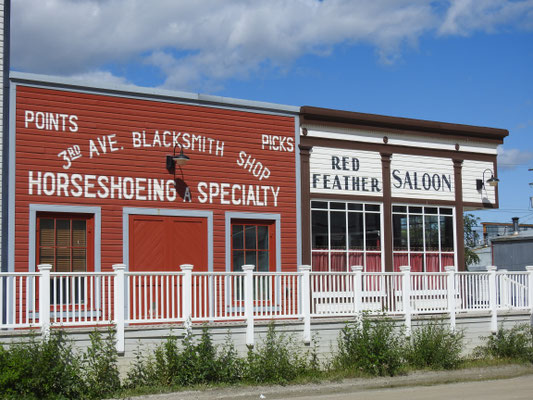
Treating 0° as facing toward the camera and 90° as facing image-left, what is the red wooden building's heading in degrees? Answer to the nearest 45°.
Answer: approximately 0°

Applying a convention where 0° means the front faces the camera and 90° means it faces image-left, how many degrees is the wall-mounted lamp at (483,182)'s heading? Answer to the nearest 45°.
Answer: approximately 315°

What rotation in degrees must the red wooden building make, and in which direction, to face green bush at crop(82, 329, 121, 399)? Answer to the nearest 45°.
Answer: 0° — it already faces it

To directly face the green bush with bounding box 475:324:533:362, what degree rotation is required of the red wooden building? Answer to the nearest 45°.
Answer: approximately 90° to its left

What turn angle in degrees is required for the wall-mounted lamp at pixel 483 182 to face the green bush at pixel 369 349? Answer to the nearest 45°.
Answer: approximately 45° to its right

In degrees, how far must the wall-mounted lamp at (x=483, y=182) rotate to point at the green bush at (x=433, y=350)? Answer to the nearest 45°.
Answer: approximately 45° to its right

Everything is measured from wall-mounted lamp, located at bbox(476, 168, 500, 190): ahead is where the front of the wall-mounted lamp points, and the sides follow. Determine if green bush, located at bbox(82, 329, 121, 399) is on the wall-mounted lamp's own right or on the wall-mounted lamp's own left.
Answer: on the wall-mounted lamp's own right

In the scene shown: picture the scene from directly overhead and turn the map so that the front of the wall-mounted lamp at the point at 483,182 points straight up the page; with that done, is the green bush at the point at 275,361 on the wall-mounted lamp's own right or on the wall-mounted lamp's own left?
on the wall-mounted lamp's own right

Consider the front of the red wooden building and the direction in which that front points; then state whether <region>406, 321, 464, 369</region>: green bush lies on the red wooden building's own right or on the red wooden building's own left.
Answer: on the red wooden building's own left

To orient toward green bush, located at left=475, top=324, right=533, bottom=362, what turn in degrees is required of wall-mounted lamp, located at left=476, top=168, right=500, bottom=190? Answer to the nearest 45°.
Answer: approximately 45° to its right
